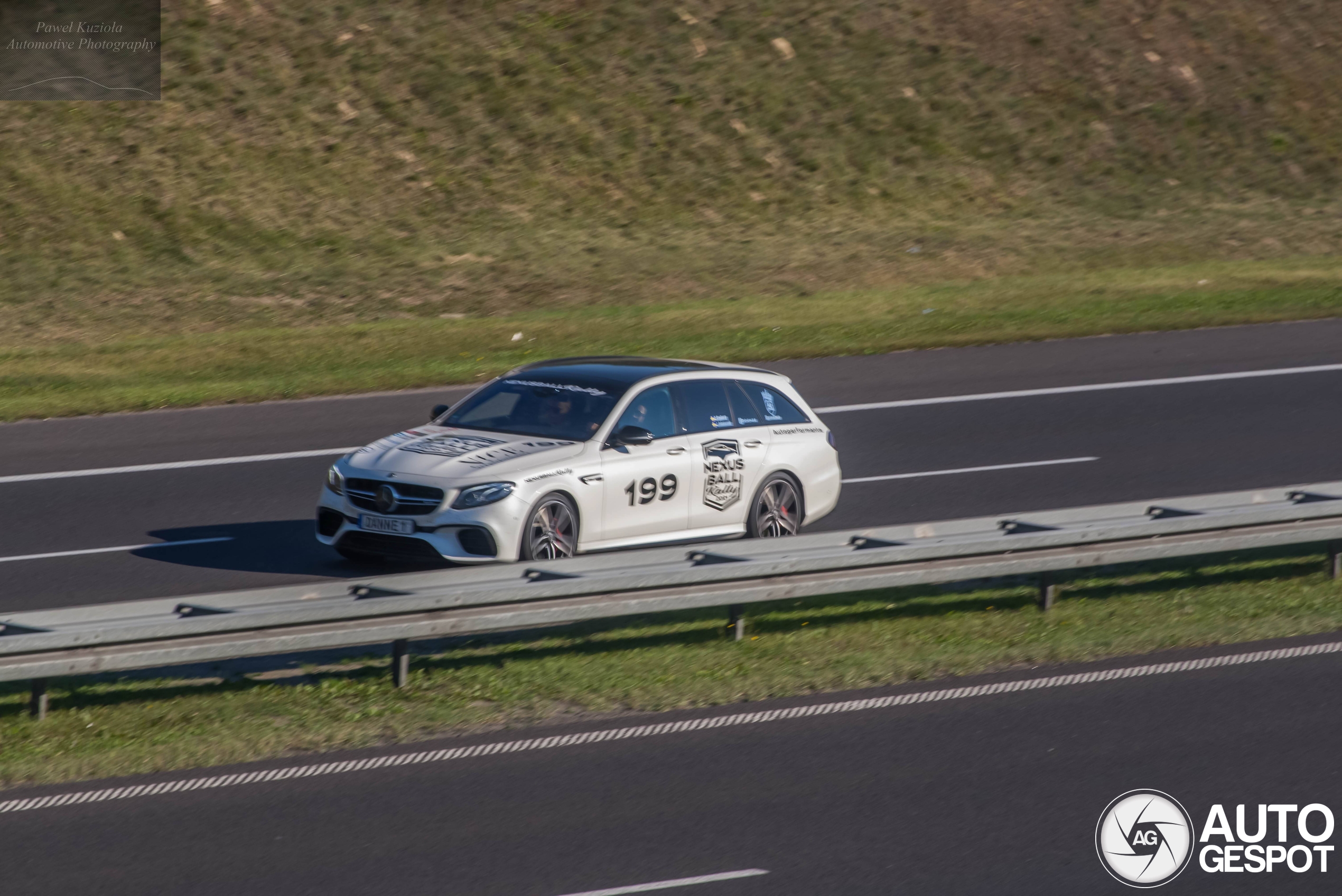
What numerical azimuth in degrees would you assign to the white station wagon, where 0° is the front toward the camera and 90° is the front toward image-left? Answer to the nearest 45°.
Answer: approximately 45°
